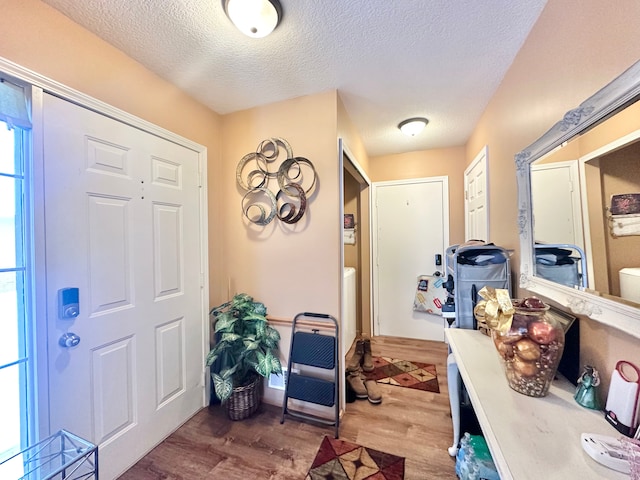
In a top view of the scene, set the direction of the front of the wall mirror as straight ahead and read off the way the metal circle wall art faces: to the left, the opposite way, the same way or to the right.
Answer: to the left

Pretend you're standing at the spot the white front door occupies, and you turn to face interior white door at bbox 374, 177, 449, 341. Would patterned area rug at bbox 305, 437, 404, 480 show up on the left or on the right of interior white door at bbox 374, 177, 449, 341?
right

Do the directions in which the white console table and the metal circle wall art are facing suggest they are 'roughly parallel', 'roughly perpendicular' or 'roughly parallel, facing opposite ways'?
roughly perpendicular

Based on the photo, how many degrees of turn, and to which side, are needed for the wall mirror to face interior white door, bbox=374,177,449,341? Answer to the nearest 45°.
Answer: approximately 90° to its right

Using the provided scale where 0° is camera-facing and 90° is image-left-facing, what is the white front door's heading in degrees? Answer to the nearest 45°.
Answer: approximately 315°

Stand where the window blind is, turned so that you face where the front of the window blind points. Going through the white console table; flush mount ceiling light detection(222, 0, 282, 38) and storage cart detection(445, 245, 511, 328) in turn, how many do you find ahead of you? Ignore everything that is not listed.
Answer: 3

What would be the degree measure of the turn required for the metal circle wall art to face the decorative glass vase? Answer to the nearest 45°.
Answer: approximately 45° to its left

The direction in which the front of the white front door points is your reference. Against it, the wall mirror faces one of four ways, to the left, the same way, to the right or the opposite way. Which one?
the opposite way

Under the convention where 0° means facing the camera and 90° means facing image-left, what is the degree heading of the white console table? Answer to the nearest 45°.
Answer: approximately 45°
